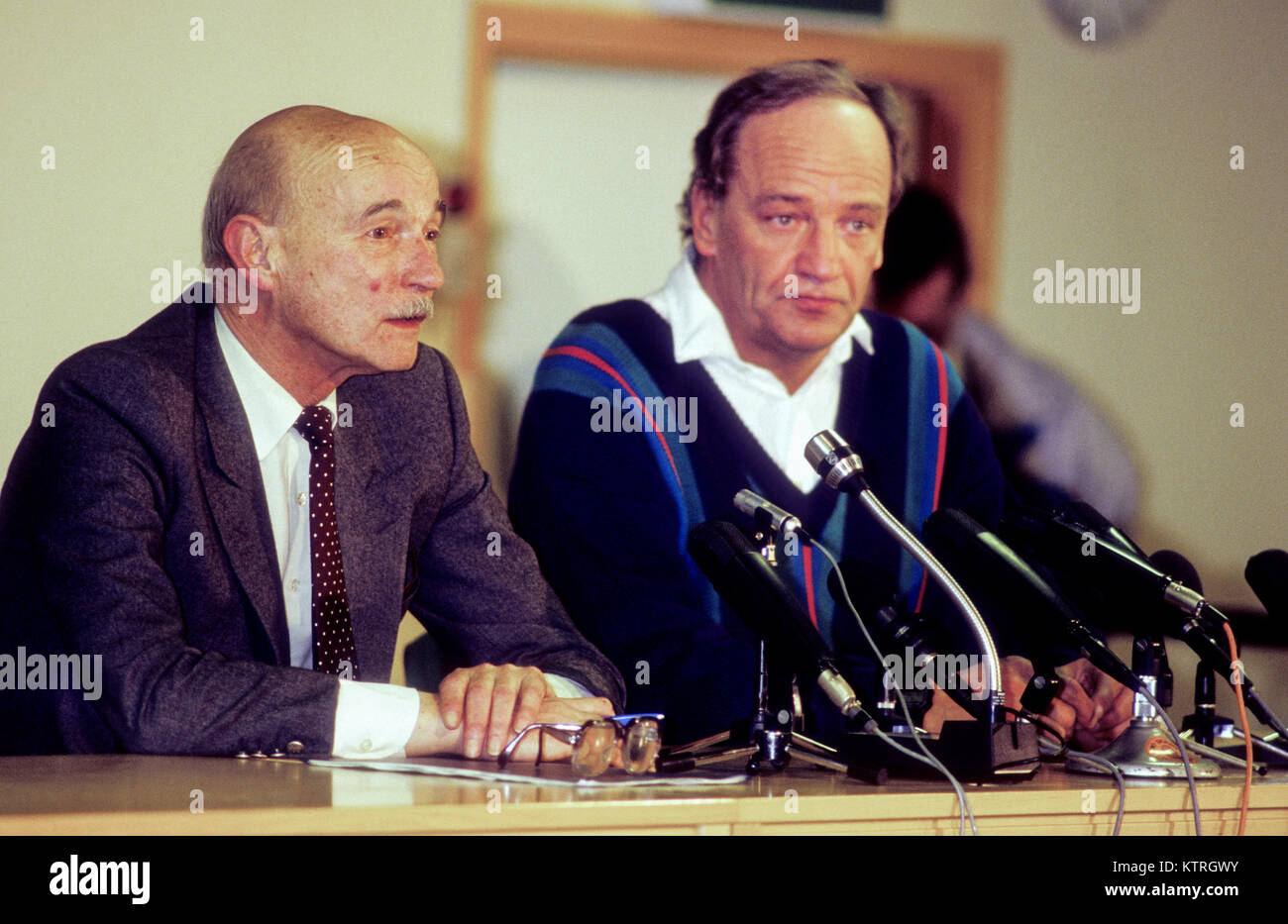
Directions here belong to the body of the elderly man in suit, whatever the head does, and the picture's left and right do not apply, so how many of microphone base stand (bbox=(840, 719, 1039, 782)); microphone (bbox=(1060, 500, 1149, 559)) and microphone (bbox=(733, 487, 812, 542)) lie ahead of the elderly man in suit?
3

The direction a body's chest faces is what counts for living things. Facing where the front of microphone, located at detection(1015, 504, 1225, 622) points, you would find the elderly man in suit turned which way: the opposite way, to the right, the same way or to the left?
the opposite way

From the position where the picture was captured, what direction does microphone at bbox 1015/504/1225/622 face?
facing to the left of the viewer

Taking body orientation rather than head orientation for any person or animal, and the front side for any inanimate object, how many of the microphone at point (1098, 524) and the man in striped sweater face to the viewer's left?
1

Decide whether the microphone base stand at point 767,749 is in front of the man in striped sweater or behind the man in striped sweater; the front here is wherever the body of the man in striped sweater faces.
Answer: in front

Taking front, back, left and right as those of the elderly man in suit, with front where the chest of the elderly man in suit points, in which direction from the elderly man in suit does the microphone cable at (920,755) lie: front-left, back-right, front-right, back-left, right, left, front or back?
front

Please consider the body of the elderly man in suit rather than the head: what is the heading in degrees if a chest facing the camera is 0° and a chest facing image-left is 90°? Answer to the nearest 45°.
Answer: approximately 315°

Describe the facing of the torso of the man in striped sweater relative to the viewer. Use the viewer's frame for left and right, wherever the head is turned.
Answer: facing the viewer and to the right of the viewer
